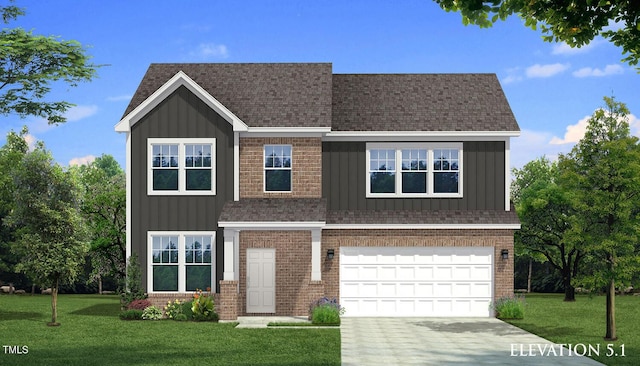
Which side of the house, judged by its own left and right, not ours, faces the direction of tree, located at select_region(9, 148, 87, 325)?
right

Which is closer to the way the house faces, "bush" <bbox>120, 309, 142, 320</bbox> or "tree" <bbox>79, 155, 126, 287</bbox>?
the bush

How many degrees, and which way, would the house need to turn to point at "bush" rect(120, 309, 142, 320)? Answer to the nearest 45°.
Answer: approximately 90° to its right

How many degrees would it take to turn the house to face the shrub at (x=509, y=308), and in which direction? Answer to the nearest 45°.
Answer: approximately 90° to its left

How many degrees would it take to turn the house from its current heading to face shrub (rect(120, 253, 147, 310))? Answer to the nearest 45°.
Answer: approximately 90° to its right

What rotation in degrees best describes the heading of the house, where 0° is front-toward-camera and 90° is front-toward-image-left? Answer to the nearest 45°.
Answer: approximately 0°
